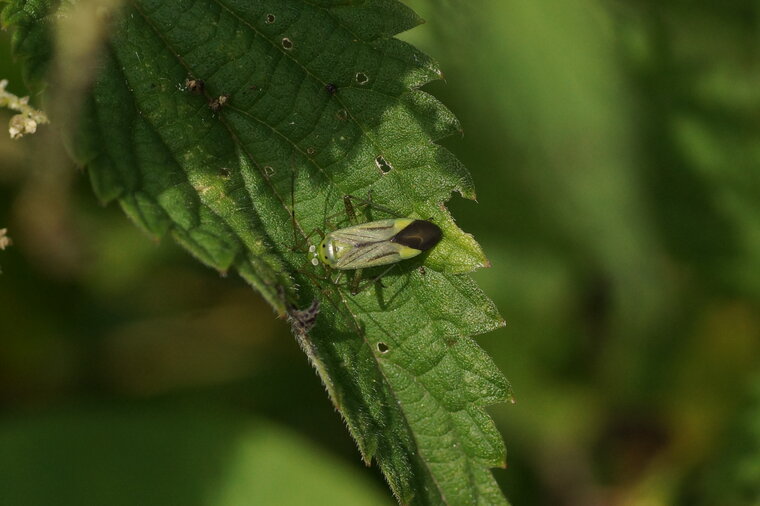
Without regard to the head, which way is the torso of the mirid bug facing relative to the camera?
to the viewer's left
